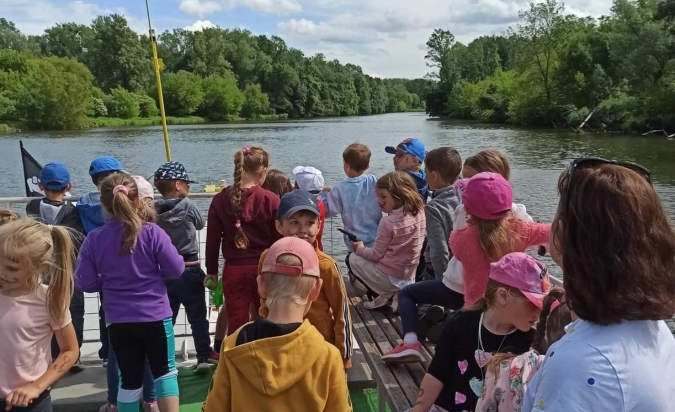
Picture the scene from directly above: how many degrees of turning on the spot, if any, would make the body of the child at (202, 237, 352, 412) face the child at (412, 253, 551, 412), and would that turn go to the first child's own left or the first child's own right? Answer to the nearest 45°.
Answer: approximately 90° to the first child's own right

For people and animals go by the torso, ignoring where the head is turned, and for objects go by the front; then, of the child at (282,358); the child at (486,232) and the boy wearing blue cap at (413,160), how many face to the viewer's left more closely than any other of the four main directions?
1

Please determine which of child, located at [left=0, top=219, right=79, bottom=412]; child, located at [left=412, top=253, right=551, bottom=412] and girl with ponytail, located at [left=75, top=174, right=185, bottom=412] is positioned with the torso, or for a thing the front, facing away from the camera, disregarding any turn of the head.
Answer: the girl with ponytail

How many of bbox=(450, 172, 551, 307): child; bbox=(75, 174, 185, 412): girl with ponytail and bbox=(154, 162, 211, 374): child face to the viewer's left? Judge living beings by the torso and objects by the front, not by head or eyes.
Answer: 0

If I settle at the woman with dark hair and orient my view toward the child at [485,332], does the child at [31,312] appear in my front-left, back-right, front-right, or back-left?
front-left

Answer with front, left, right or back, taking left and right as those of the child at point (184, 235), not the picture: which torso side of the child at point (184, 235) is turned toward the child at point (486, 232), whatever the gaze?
right

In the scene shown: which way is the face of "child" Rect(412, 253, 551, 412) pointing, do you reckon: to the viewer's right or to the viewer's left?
to the viewer's right

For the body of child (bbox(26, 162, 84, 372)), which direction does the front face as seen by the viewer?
away from the camera

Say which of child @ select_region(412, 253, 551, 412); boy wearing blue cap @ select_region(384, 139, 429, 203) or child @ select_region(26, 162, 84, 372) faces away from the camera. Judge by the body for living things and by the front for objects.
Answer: child @ select_region(26, 162, 84, 372)

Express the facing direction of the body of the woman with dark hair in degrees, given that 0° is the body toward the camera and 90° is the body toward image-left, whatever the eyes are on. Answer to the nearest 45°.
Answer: approximately 135°

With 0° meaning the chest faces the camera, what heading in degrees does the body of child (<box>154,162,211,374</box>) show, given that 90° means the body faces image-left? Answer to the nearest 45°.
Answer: approximately 225°

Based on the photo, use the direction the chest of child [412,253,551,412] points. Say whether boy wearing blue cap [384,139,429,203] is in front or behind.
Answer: behind

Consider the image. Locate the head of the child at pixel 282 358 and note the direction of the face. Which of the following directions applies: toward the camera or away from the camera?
away from the camera

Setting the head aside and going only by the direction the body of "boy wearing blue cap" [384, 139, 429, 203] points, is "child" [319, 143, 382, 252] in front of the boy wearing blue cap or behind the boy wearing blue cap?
in front

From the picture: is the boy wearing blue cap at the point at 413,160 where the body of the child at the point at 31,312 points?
no

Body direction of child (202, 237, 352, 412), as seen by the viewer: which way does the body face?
away from the camera
